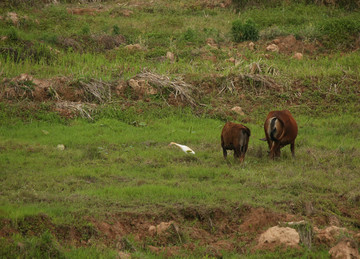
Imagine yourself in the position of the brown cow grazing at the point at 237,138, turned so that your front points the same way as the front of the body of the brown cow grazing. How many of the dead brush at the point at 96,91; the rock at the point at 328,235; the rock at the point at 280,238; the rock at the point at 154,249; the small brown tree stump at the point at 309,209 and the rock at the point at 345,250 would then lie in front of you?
1

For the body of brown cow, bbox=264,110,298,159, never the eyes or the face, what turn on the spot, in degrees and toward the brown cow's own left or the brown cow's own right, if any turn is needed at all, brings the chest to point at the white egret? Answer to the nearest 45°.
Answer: approximately 135° to the brown cow's own left

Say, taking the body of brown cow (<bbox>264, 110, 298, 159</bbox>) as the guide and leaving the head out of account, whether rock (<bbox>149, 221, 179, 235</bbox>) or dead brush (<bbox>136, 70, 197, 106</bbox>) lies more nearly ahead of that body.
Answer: the dead brush

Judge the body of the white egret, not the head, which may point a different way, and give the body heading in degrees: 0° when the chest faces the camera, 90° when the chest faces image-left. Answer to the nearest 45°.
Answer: approximately 90°

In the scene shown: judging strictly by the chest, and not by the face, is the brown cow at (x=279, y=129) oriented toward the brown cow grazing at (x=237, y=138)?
no

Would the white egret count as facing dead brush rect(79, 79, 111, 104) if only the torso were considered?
no

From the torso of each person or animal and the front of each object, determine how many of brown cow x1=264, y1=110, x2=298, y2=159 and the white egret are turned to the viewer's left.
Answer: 1

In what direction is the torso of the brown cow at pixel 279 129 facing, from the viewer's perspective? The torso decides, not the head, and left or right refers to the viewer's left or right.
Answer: facing away from the viewer and to the right of the viewer

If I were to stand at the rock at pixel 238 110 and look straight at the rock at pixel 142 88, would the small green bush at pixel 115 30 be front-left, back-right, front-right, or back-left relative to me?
front-right

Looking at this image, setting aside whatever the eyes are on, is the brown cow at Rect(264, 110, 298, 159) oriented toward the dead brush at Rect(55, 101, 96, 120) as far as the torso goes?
no

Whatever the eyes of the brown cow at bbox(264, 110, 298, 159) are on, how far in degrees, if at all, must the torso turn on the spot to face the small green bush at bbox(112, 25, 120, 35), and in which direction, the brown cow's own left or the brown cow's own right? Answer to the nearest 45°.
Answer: approximately 90° to the brown cow's own left

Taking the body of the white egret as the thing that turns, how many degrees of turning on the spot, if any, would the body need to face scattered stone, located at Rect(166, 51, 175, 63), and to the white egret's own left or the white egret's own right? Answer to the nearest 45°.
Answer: approximately 90° to the white egret's own right

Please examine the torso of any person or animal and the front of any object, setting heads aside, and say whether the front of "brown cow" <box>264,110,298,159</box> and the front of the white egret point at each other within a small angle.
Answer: no

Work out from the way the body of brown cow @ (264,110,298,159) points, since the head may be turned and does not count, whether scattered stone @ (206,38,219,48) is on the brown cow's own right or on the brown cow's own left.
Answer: on the brown cow's own left

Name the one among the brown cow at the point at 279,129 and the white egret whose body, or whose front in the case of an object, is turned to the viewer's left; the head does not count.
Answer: the white egret

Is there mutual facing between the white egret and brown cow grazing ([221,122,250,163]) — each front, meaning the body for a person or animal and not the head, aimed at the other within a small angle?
no
